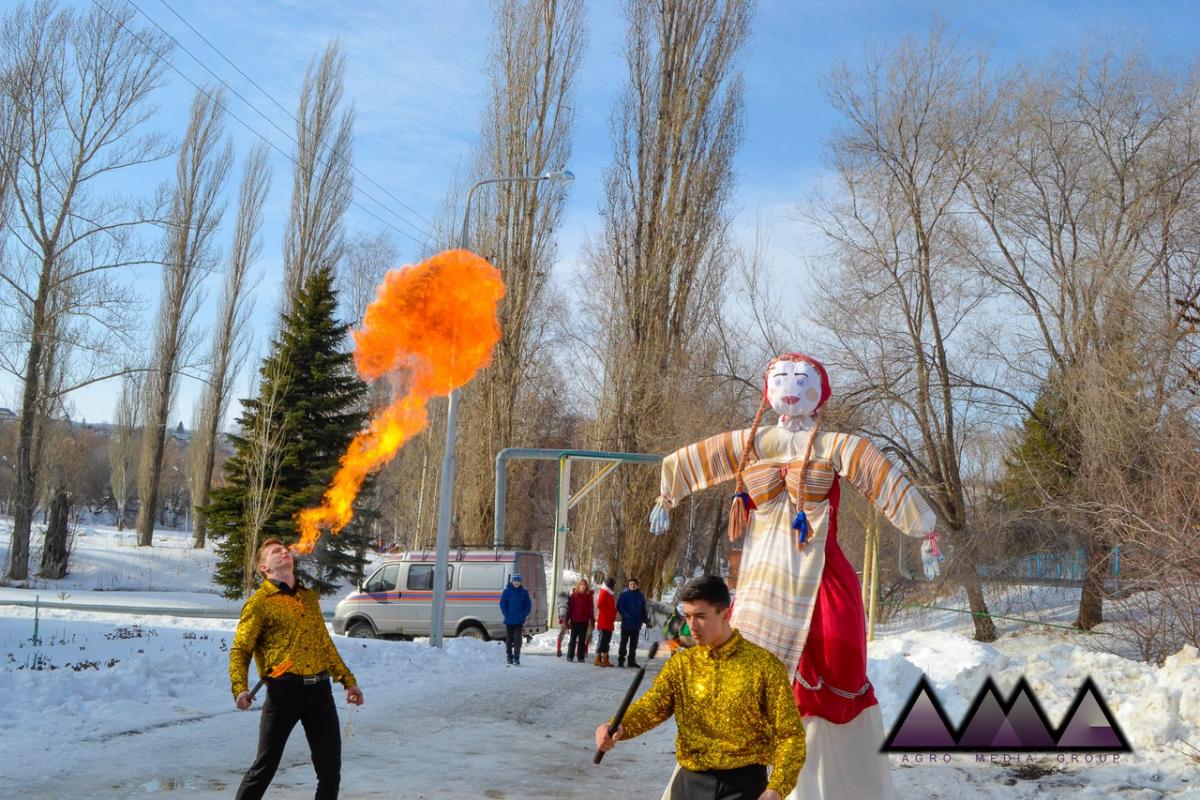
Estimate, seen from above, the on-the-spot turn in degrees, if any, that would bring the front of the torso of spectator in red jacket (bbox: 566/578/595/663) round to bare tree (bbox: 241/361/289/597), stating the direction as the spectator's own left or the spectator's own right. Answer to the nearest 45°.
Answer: approximately 135° to the spectator's own right

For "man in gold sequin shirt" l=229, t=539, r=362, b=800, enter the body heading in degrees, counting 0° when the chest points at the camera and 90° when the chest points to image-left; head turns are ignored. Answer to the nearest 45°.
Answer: approximately 315°

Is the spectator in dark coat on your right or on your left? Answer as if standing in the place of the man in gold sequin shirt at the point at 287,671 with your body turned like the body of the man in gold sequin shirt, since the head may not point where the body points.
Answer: on your left

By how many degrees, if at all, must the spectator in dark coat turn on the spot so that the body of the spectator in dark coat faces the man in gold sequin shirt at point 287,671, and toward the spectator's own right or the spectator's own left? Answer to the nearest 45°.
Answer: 0° — they already face them

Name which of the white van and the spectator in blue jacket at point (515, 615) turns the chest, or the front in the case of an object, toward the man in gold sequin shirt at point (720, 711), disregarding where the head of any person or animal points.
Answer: the spectator in blue jacket

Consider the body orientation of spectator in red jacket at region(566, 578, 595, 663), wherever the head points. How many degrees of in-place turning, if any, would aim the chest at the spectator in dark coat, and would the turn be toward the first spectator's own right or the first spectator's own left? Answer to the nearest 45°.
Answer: approximately 45° to the first spectator's own left

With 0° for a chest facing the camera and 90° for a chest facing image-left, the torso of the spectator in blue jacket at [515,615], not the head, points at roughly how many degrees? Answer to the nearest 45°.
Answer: approximately 0°

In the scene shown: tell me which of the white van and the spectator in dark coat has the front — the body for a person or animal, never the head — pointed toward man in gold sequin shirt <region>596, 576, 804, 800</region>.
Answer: the spectator in dark coat
